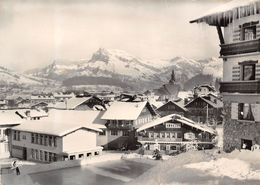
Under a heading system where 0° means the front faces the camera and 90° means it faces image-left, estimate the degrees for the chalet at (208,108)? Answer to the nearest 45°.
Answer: approximately 45°

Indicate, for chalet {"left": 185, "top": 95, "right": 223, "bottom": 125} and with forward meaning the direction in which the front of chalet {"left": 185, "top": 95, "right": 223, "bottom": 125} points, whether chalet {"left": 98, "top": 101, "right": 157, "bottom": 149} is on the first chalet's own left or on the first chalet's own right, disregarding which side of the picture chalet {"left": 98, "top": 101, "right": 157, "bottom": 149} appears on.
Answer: on the first chalet's own right

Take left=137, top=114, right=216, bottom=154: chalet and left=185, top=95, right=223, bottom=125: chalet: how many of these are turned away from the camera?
0

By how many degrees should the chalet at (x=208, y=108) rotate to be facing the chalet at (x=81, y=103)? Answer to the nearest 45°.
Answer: approximately 90° to its right

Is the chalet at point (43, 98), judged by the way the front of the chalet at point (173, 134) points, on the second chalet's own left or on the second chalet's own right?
on the second chalet's own right

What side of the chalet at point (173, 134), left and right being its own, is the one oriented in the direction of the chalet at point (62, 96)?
back
